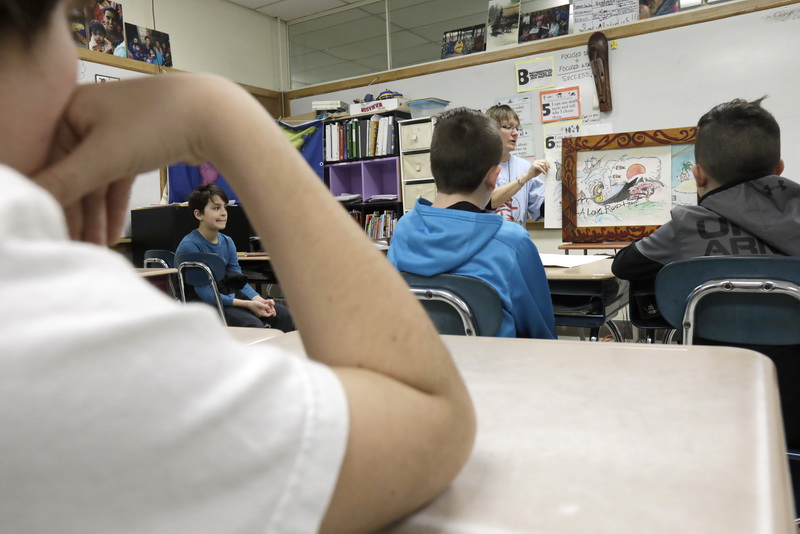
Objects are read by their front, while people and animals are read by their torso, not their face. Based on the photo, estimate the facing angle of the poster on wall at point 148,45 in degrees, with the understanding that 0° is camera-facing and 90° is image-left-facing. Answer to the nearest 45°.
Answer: approximately 315°

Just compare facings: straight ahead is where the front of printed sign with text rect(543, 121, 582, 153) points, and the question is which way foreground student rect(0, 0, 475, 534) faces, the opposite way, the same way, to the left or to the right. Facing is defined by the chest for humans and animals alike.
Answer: the opposite way

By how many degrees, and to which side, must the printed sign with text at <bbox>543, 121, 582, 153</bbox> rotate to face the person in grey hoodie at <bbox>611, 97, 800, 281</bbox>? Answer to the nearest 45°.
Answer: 0° — it already faces them

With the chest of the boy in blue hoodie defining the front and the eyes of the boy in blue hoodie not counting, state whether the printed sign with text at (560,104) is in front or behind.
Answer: in front

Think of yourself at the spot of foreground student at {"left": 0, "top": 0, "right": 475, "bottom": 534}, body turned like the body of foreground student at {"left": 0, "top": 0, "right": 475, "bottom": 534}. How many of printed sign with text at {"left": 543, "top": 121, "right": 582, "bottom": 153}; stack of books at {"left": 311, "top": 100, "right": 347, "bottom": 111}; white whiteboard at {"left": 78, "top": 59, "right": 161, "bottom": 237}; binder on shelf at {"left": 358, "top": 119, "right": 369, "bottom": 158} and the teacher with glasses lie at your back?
0

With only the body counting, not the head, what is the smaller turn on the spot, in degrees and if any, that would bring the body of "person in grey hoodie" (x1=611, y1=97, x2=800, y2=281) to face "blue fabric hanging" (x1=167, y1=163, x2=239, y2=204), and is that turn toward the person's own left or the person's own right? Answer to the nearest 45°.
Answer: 0° — they already face it

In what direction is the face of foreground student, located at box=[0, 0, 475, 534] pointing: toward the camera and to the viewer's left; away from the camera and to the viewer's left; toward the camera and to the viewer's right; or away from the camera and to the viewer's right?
away from the camera and to the viewer's right

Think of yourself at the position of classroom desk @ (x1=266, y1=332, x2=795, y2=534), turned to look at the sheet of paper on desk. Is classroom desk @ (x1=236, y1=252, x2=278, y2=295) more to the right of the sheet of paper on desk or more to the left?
left

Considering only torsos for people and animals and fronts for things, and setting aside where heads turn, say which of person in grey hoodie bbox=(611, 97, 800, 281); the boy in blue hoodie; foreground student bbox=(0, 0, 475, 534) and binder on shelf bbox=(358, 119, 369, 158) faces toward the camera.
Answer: the binder on shelf

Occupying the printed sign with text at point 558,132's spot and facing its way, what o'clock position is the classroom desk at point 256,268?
The classroom desk is roughly at 2 o'clock from the printed sign with text.

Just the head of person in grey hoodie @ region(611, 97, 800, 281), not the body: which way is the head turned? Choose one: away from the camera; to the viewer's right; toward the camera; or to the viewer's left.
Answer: away from the camera

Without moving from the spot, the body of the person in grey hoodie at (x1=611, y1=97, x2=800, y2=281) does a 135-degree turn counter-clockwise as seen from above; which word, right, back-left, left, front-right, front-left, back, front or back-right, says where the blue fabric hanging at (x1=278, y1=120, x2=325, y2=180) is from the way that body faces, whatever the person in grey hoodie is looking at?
back-right

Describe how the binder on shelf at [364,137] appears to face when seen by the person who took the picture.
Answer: facing the viewer

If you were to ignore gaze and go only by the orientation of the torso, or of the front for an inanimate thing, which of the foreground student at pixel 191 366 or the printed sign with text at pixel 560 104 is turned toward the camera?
the printed sign with text

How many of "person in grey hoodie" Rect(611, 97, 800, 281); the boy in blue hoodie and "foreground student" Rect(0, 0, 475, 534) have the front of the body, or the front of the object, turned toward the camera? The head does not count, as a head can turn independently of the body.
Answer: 0

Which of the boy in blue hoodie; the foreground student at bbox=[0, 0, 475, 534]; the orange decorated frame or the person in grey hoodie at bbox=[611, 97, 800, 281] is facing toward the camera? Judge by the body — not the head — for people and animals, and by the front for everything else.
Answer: the orange decorated frame

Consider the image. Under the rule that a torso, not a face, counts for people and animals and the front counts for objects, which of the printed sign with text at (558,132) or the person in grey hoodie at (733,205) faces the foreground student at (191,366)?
the printed sign with text

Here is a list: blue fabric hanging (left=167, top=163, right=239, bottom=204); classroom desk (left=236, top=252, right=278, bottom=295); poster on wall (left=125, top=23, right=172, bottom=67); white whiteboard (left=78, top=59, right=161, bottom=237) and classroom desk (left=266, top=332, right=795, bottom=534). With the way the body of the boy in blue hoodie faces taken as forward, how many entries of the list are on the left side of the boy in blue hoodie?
4
